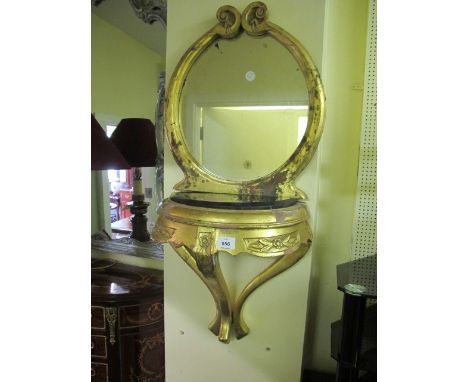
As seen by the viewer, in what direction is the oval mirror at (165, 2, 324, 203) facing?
toward the camera
